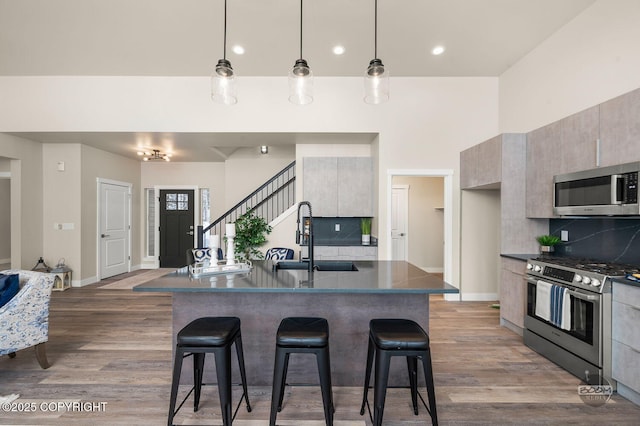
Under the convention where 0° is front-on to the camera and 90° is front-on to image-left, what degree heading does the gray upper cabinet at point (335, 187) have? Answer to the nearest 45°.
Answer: approximately 0°

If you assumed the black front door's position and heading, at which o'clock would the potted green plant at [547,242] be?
The potted green plant is roughly at 11 o'clock from the black front door.

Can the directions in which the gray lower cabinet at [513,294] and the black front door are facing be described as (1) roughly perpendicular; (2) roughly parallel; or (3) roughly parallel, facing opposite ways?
roughly perpendicular

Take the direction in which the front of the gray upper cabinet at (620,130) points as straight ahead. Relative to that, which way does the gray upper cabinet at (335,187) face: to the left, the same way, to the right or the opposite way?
to the left
